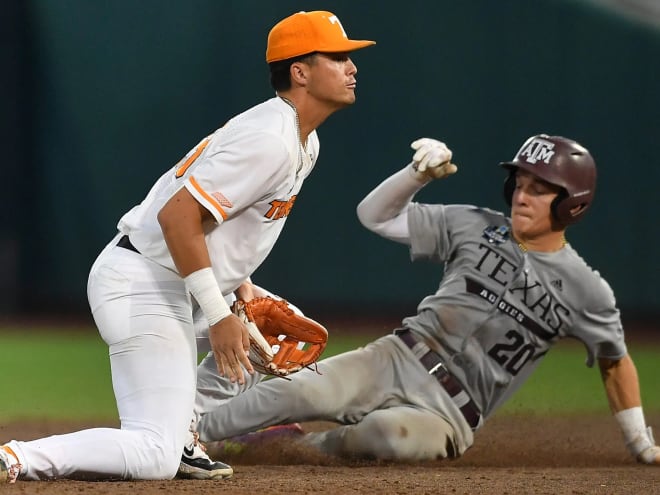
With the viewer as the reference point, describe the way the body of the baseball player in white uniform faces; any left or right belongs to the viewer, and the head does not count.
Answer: facing to the right of the viewer

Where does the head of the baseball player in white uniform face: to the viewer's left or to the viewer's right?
to the viewer's right

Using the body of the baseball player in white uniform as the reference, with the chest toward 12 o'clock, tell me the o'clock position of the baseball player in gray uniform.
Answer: The baseball player in gray uniform is roughly at 11 o'clock from the baseball player in white uniform.
